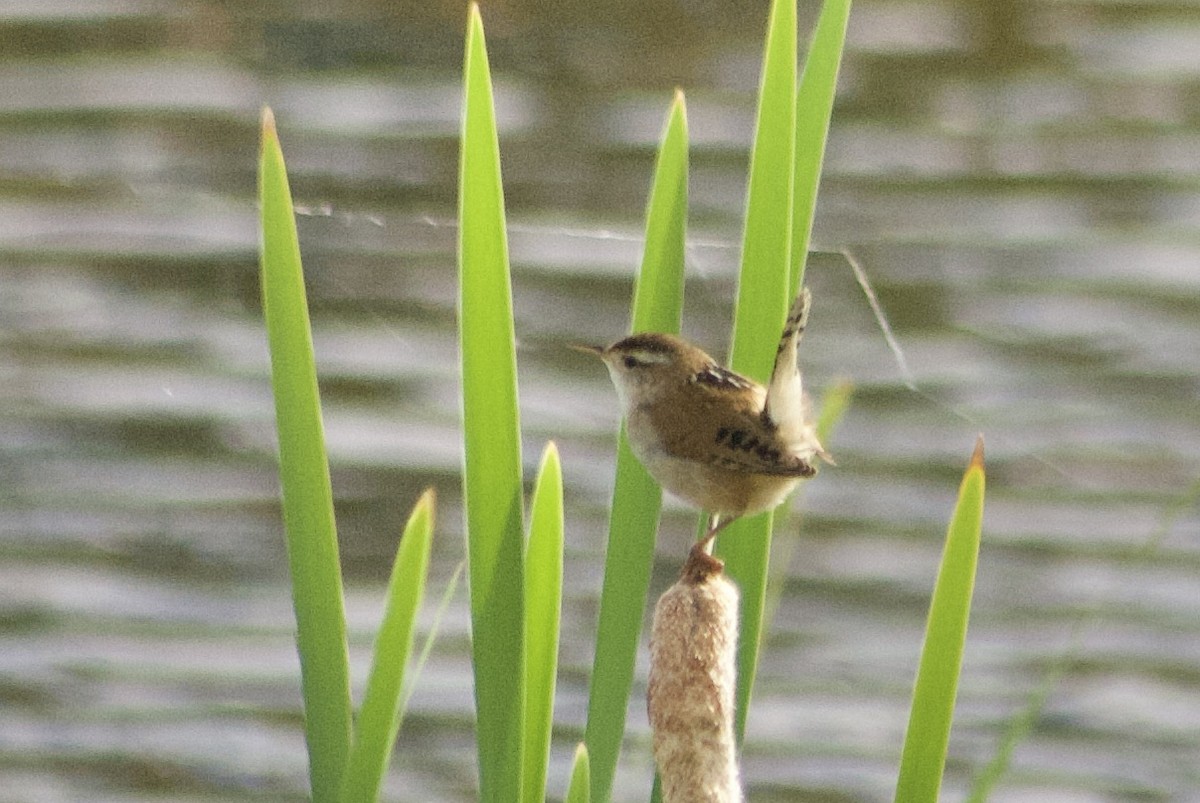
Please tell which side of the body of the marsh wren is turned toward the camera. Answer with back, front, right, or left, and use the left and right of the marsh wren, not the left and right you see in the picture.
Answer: left
